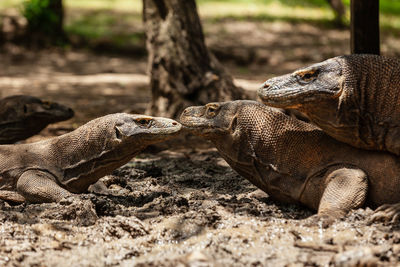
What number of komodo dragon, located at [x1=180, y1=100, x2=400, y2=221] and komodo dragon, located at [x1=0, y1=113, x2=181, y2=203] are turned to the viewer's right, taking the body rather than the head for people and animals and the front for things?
1

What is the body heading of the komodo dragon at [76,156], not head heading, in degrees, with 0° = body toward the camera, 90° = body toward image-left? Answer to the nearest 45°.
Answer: approximately 270°

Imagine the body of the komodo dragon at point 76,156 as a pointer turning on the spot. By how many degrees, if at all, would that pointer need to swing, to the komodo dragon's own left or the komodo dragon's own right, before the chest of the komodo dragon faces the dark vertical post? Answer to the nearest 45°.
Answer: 0° — it already faces it

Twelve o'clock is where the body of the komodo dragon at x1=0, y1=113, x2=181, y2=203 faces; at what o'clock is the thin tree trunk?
The thin tree trunk is roughly at 10 o'clock from the komodo dragon.

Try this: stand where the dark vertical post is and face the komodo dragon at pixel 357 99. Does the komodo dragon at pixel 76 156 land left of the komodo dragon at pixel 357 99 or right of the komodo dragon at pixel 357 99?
right

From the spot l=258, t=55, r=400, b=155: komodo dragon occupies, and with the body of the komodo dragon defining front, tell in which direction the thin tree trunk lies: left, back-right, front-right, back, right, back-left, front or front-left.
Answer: right

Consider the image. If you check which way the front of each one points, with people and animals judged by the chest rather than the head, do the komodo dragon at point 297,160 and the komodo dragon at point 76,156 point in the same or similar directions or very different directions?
very different directions

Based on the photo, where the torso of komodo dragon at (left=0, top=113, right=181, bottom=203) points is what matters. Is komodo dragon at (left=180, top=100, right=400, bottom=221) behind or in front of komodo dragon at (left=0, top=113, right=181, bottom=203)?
in front

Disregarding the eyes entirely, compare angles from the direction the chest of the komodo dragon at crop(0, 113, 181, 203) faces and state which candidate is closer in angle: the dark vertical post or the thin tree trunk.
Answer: the dark vertical post

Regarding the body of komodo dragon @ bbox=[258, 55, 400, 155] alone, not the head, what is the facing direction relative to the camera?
to the viewer's left

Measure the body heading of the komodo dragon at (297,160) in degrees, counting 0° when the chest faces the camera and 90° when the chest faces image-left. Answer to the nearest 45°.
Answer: approximately 90°

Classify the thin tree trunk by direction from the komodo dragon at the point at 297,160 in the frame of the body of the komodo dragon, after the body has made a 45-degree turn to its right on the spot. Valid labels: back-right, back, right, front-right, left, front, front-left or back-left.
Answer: front-right

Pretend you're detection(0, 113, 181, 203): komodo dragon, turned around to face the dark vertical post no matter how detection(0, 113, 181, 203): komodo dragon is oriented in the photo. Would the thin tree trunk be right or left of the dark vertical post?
left

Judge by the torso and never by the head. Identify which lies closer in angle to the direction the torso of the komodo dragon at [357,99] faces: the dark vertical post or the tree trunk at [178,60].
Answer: the tree trunk
